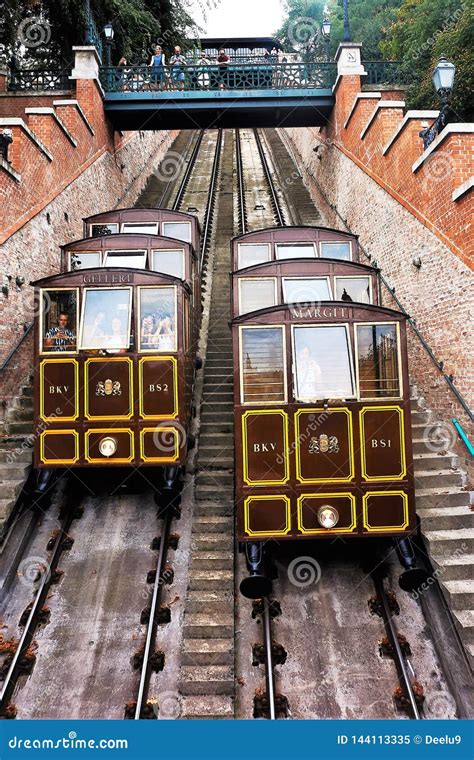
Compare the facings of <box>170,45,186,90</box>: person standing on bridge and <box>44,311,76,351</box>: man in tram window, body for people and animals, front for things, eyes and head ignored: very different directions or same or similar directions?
same or similar directions

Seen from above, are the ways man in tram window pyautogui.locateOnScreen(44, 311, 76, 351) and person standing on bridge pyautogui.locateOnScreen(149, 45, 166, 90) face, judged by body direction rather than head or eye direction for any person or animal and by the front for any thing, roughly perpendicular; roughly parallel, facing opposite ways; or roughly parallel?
roughly parallel

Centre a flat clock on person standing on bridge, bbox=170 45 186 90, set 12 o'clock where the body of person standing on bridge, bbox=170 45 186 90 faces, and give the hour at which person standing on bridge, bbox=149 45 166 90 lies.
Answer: person standing on bridge, bbox=149 45 166 90 is roughly at 3 o'clock from person standing on bridge, bbox=170 45 186 90.

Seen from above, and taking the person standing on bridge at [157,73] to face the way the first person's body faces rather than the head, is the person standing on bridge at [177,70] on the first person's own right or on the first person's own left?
on the first person's own left

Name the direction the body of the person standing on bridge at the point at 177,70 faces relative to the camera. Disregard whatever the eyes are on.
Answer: toward the camera

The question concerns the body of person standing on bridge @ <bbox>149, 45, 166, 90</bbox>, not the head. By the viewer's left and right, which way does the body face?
facing the viewer

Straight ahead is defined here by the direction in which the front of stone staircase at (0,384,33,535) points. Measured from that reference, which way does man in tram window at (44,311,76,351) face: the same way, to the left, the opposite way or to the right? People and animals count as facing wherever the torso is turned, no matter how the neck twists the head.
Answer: the same way

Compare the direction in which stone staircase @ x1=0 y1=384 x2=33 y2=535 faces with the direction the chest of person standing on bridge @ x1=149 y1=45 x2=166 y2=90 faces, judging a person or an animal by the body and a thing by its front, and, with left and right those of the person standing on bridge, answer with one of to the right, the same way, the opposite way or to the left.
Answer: the same way
